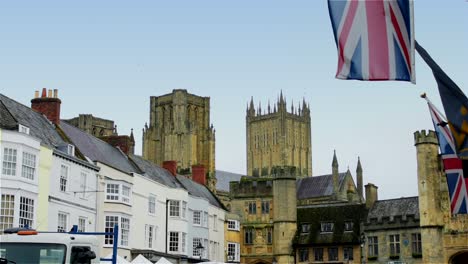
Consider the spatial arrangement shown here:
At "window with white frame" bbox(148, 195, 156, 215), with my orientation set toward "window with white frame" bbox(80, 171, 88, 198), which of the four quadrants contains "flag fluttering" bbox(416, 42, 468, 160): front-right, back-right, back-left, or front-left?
front-left

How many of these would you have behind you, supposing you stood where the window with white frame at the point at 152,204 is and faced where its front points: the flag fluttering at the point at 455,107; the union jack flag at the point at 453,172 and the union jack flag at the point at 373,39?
0

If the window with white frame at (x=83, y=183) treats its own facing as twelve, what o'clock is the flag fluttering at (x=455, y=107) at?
The flag fluttering is roughly at 1 o'clock from the window with white frame.

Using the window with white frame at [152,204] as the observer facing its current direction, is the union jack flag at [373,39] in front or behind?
in front

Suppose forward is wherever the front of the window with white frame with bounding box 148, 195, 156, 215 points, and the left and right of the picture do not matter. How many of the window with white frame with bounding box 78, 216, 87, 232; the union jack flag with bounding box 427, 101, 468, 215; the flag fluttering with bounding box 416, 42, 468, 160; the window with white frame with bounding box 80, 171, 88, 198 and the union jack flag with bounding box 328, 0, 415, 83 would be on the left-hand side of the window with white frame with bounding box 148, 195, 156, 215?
0

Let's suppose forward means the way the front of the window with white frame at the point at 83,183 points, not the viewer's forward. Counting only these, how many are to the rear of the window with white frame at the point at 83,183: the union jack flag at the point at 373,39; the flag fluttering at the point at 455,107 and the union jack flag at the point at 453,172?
0

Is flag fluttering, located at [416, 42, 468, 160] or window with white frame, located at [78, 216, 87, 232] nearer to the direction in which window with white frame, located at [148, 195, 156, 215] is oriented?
the flag fluttering

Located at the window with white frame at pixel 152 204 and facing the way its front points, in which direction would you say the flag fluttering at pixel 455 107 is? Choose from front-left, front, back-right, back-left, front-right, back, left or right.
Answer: front-right

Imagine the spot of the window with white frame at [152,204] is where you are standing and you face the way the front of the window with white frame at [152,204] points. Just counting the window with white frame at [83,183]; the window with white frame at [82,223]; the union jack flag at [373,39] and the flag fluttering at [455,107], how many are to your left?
0

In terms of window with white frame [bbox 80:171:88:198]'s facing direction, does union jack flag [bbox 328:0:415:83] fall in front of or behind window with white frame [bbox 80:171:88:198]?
in front

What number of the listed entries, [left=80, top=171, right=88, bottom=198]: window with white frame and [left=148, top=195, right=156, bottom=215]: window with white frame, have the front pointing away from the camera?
0

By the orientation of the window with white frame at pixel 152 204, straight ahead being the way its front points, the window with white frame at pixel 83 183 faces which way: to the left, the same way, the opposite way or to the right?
the same way

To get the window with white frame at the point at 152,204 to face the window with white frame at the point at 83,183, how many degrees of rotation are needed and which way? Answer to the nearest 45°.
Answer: approximately 90° to its right

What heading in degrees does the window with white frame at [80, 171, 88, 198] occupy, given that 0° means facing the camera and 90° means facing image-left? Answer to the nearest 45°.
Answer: approximately 315°

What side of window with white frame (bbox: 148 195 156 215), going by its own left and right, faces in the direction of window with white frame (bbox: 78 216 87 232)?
right

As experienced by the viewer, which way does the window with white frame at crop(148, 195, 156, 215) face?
facing the viewer and to the right of the viewer
